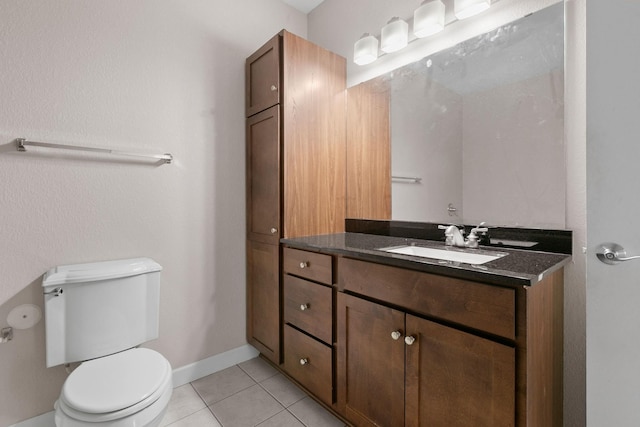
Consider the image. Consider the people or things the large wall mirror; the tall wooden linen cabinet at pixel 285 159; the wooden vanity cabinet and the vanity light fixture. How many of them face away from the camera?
0

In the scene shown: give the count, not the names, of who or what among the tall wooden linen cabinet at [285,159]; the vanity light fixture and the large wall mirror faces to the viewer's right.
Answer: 0

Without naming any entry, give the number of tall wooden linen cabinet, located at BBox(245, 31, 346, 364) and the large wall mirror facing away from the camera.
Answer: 0

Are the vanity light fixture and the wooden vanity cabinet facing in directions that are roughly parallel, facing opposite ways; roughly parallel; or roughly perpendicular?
roughly parallel

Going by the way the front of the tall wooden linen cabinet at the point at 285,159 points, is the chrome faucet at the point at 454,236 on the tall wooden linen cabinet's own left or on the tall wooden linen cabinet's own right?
on the tall wooden linen cabinet's own left

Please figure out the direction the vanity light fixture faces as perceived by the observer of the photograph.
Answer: facing the viewer and to the left of the viewer

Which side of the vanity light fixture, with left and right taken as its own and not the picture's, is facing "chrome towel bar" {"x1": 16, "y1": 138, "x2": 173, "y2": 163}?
front

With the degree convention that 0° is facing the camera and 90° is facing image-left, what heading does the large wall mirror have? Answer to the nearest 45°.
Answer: approximately 45°

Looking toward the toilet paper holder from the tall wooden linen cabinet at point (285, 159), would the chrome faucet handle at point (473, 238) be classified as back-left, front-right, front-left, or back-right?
back-left

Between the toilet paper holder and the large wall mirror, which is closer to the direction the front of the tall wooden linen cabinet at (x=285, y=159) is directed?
the toilet paper holder

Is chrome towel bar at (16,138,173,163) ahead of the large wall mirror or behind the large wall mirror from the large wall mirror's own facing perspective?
ahead

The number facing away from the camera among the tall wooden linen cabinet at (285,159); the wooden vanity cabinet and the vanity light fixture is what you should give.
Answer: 0

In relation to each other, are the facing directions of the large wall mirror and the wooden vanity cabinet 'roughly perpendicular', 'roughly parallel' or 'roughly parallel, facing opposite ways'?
roughly parallel

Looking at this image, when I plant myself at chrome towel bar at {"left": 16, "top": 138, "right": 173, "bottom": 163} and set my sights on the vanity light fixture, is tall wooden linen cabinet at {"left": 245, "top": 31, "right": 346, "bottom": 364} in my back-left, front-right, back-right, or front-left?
front-left
